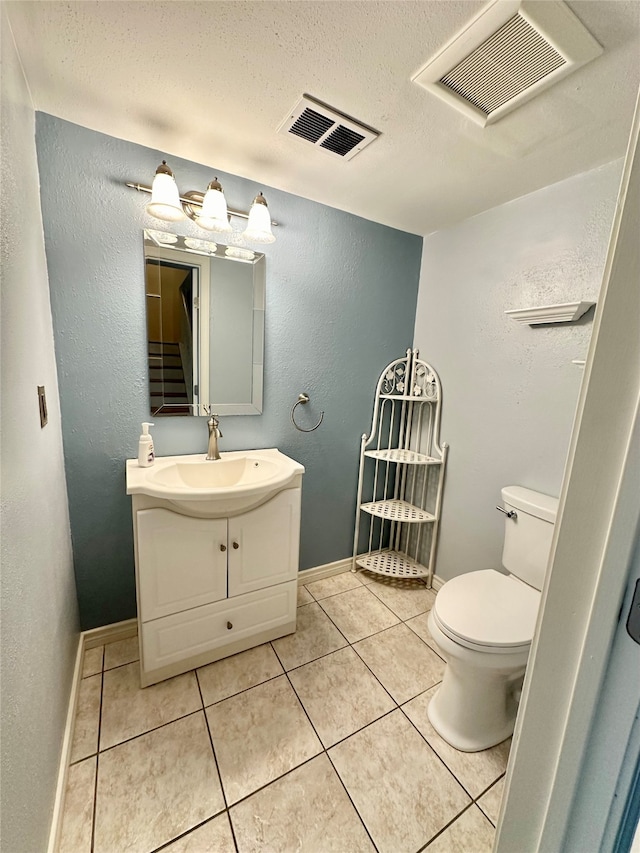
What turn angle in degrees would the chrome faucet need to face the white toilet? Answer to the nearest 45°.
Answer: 0° — it already faces it

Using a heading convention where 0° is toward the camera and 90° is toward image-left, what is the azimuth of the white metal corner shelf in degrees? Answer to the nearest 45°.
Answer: approximately 0°

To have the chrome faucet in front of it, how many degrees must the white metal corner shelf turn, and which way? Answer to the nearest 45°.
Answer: approximately 45° to its right

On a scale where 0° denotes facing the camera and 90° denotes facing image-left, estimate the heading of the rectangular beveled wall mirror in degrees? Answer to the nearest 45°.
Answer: approximately 315°

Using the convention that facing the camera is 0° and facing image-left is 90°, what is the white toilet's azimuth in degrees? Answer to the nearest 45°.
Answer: approximately 45°

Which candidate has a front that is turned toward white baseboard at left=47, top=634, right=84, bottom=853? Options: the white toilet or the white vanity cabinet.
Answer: the white toilet
